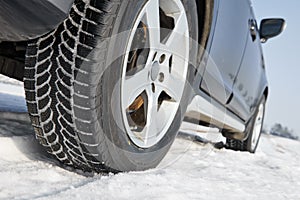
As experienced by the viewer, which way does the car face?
facing away from the viewer and to the right of the viewer
